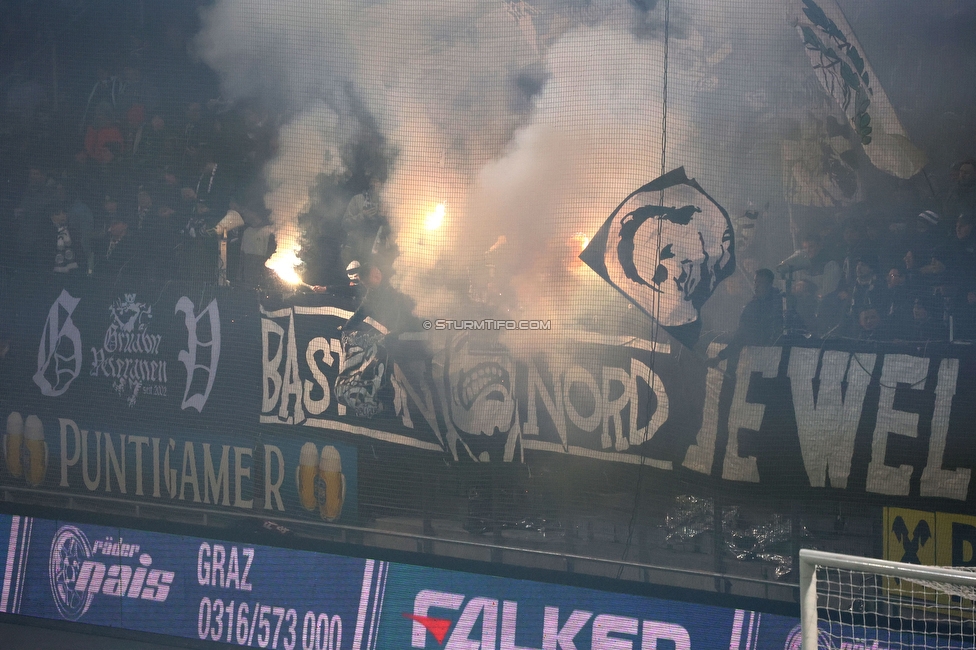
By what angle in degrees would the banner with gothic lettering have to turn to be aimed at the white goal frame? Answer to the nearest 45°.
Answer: approximately 45° to its left

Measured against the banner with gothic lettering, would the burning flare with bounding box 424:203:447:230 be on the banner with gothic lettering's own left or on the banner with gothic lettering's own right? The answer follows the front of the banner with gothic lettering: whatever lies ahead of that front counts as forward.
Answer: on the banner with gothic lettering's own left

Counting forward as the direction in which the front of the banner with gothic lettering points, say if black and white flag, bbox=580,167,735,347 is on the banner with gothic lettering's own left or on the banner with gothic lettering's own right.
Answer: on the banner with gothic lettering's own left

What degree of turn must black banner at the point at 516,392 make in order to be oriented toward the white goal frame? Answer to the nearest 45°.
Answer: approximately 45° to its left
